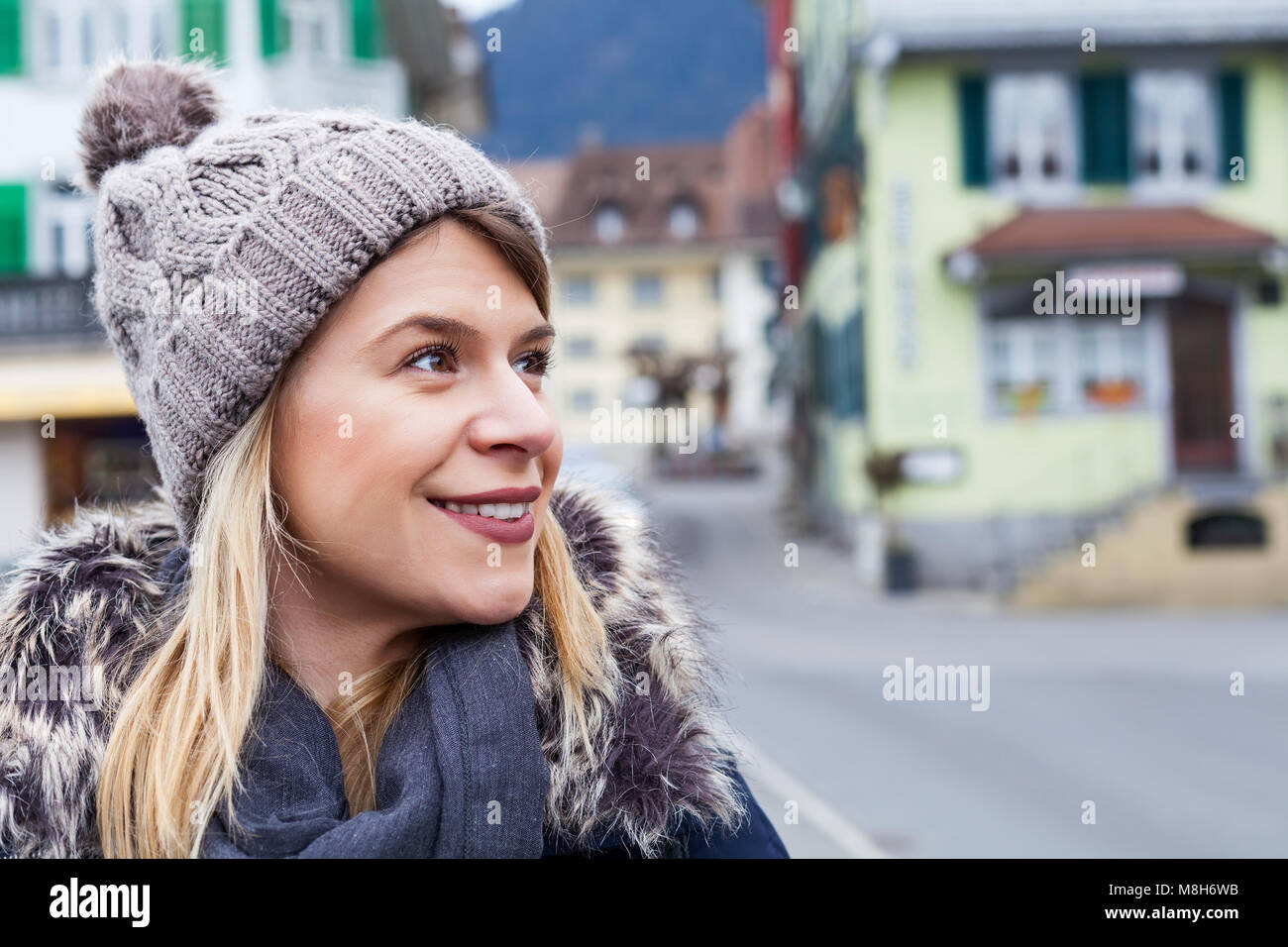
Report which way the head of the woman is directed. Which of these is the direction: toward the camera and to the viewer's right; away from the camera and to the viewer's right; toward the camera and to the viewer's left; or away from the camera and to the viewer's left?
toward the camera and to the viewer's right

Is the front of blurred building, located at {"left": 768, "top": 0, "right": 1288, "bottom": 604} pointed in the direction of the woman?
yes

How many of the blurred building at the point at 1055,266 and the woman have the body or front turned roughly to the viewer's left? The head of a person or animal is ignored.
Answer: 0

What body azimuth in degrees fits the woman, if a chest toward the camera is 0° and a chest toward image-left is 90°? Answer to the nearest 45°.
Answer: approximately 315°

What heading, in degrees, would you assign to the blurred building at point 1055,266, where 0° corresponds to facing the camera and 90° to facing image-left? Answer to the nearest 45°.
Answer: approximately 0°

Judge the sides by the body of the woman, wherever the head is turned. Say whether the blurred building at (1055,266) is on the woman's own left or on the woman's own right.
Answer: on the woman's own left

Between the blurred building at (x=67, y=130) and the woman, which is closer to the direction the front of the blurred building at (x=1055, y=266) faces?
the woman

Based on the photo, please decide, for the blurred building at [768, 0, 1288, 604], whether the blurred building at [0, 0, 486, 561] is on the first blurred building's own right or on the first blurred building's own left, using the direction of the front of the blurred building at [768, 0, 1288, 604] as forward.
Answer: on the first blurred building's own right
